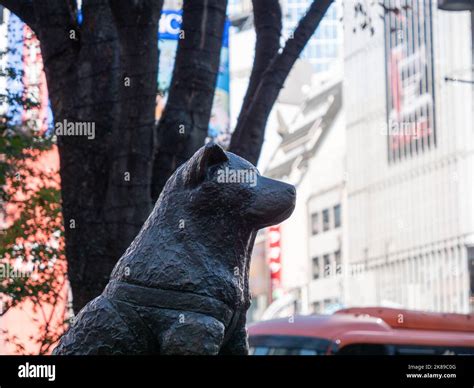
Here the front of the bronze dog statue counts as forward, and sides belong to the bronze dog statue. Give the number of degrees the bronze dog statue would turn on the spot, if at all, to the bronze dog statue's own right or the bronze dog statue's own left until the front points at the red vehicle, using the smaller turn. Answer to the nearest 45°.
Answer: approximately 90° to the bronze dog statue's own left

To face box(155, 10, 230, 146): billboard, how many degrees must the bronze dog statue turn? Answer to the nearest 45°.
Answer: approximately 90° to its left

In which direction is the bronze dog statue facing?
to the viewer's right
